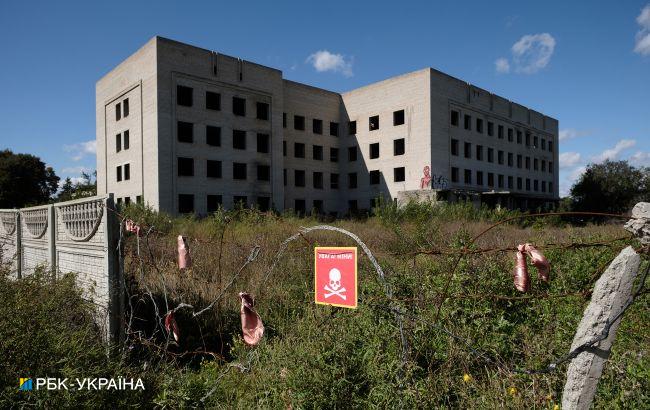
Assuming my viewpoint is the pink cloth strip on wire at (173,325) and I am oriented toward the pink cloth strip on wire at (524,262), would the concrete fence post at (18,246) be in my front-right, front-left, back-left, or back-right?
back-left

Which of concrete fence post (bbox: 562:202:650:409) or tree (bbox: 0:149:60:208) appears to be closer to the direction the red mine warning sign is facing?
the concrete fence post

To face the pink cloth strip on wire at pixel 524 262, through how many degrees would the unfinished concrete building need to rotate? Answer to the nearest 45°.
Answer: approximately 45° to its right

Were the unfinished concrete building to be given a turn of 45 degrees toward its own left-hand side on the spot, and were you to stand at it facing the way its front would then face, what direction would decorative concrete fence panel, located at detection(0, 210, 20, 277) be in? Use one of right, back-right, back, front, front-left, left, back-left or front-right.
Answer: right

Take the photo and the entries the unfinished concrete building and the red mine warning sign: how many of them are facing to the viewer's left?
0

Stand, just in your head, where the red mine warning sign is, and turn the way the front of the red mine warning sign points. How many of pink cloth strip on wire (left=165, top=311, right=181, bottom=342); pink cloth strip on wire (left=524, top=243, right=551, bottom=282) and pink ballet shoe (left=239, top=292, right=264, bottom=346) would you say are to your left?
1

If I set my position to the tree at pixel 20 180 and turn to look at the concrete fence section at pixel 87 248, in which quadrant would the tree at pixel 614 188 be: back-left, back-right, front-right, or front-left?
front-left

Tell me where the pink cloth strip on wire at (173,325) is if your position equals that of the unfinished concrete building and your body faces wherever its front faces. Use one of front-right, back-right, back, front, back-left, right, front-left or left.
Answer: front-right

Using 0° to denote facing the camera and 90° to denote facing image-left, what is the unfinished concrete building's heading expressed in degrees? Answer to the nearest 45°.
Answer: approximately 315°

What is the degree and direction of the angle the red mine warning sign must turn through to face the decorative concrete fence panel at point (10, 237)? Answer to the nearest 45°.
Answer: approximately 135° to its right

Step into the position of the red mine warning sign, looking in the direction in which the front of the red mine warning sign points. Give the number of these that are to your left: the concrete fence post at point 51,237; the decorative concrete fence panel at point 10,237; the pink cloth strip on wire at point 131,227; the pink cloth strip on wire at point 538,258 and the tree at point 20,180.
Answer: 1

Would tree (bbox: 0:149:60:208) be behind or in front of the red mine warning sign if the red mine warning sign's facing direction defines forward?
behind

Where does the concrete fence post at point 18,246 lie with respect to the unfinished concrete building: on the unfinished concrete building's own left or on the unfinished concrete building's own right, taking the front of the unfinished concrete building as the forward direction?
on the unfinished concrete building's own right

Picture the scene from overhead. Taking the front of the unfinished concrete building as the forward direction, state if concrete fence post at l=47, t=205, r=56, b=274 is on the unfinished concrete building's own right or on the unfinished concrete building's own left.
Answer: on the unfinished concrete building's own right

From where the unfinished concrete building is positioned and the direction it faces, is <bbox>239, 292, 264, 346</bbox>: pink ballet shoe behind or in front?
in front

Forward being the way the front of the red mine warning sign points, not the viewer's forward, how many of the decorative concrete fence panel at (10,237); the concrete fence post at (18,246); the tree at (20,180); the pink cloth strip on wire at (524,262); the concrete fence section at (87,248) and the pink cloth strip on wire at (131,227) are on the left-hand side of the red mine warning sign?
1

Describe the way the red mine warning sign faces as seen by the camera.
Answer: facing the viewer
